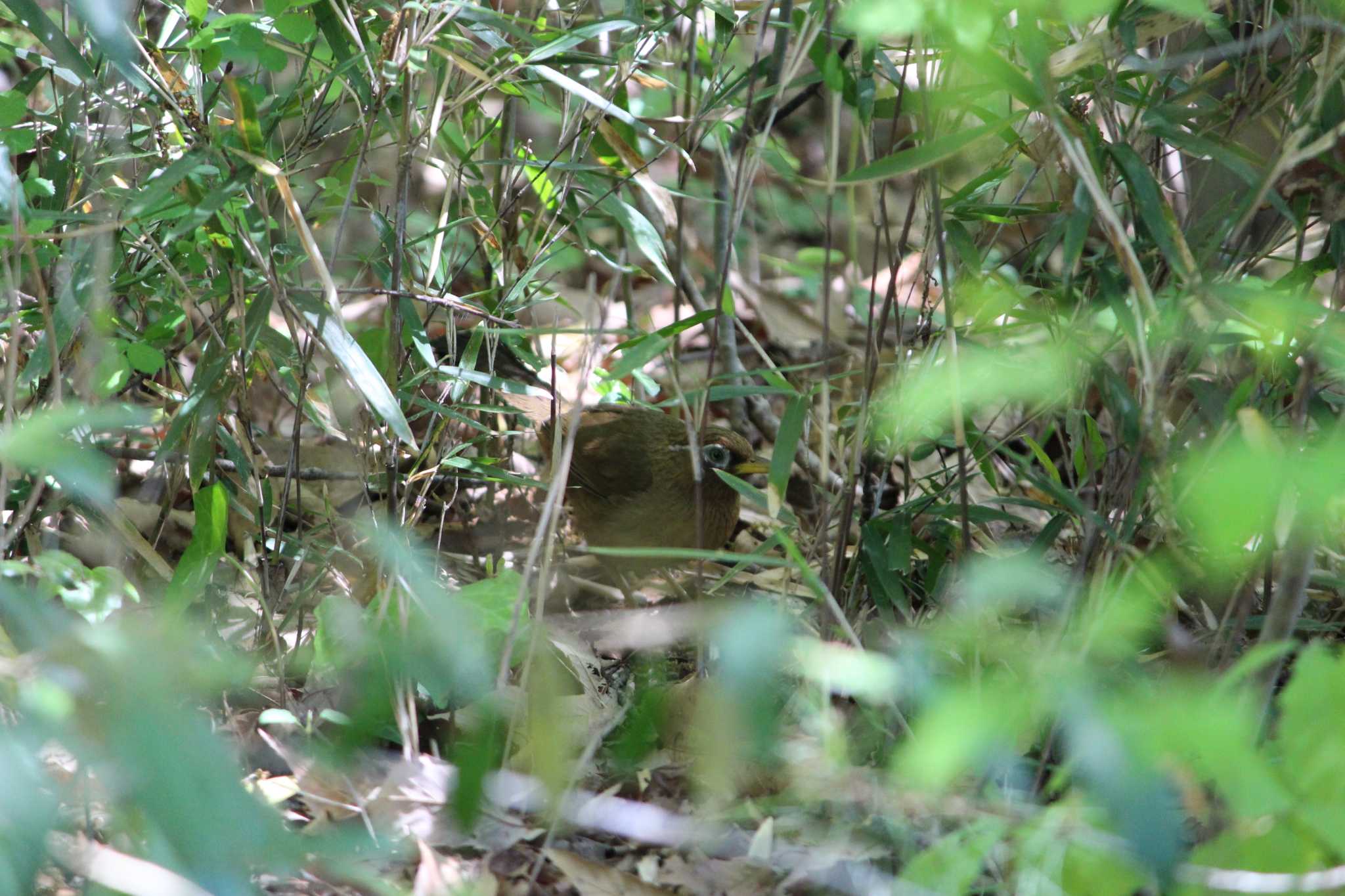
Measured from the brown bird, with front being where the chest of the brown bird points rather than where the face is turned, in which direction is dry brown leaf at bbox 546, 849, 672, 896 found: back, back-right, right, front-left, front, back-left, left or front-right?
right

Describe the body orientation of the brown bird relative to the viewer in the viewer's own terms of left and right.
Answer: facing to the right of the viewer
